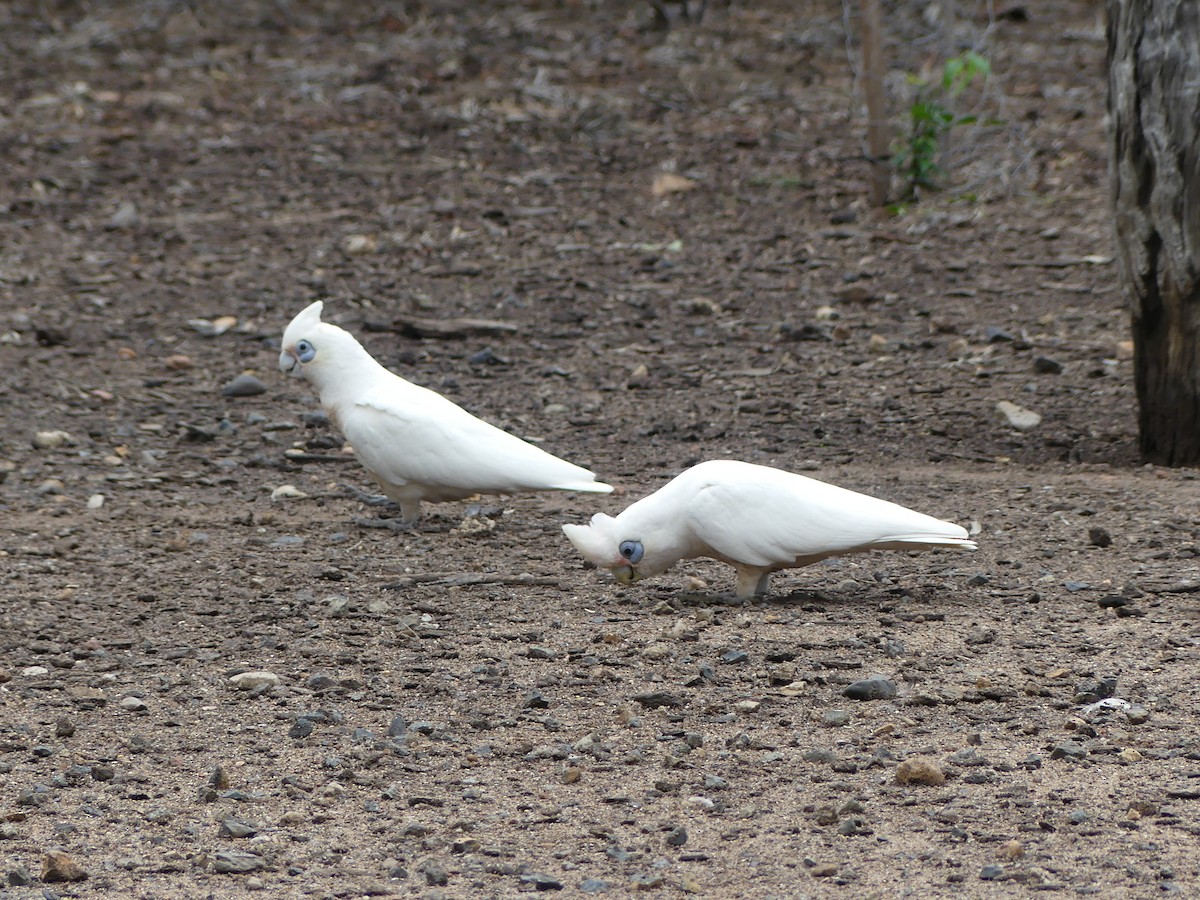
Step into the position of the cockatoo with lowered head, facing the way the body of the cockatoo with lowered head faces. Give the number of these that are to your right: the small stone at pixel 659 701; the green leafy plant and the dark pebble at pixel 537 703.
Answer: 1

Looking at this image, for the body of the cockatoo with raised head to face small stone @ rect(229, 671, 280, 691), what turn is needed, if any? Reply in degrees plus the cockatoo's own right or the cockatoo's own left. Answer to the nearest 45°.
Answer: approximately 90° to the cockatoo's own left

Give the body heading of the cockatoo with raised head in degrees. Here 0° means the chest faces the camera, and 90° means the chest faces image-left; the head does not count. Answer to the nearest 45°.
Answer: approximately 90°

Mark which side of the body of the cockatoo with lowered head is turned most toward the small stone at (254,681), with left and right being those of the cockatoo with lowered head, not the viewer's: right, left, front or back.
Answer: front

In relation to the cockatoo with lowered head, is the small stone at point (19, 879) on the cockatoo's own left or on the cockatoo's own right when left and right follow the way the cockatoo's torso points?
on the cockatoo's own left

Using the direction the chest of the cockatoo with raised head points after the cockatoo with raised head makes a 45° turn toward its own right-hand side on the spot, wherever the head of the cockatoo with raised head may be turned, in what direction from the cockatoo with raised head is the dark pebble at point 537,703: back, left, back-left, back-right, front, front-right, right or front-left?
back-left

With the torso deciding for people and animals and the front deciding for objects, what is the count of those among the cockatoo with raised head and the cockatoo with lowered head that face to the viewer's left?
2

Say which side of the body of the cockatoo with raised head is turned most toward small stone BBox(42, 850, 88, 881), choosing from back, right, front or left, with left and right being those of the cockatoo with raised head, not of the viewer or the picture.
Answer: left

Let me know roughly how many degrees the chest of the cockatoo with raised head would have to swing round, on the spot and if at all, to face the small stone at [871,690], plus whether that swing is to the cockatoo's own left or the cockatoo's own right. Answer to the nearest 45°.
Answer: approximately 135° to the cockatoo's own left

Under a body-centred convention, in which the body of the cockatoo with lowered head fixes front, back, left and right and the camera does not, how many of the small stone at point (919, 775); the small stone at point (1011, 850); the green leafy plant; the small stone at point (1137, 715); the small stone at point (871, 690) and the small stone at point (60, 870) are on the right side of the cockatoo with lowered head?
1

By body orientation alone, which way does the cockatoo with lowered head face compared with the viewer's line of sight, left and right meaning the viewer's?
facing to the left of the viewer

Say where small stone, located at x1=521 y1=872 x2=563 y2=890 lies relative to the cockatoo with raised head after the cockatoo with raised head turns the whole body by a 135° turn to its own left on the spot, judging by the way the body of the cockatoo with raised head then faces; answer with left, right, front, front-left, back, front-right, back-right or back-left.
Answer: front-right

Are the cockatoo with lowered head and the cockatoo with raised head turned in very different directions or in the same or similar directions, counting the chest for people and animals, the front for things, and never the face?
same or similar directions

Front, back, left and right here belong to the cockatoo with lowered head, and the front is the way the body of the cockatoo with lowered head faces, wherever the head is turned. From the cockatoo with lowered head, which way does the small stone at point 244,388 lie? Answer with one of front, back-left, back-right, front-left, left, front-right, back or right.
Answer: front-right

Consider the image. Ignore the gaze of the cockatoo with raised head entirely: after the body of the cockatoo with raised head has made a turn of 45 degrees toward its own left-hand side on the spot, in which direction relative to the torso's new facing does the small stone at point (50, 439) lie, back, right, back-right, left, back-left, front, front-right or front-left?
right
